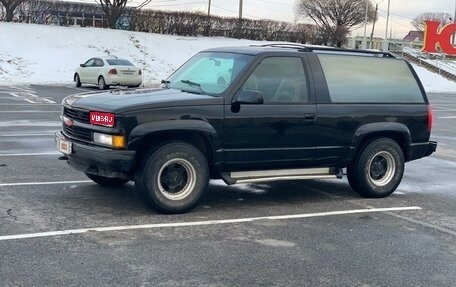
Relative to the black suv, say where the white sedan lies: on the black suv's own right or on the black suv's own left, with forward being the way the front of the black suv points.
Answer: on the black suv's own right

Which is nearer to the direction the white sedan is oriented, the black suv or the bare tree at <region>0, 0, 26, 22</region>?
the bare tree

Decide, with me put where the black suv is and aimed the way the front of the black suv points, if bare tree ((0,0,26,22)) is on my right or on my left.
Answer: on my right

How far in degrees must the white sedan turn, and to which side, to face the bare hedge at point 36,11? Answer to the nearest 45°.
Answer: approximately 45° to its right

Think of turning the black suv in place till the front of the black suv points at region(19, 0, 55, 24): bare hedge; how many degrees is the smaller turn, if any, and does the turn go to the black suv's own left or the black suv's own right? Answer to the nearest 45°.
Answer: approximately 90° to the black suv's own right

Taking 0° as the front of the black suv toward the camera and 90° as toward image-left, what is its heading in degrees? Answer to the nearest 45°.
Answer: approximately 45°

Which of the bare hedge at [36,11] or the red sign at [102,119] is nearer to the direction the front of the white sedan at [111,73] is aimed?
the bare hedge

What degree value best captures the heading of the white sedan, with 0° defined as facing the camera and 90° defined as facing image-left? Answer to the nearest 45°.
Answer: approximately 135°
